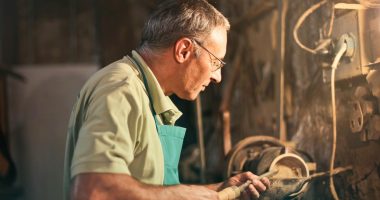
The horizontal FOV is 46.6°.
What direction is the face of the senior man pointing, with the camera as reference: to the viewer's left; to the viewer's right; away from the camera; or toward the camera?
to the viewer's right

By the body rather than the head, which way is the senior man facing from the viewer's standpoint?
to the viewer's right
